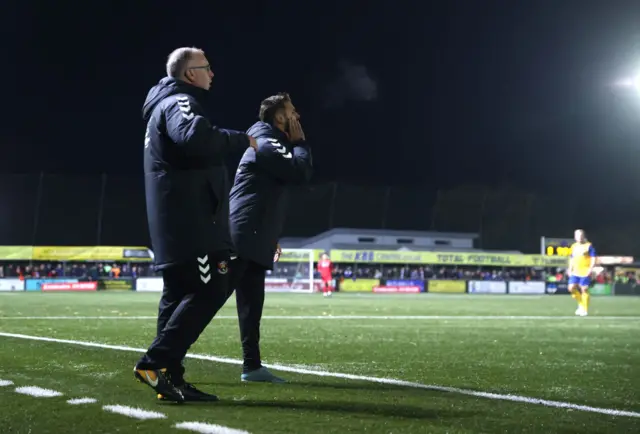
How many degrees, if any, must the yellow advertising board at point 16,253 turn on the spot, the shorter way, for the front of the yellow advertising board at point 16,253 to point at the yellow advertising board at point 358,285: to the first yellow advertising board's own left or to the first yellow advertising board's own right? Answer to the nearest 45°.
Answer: approximately 90° to the first yellow advertising board's own left

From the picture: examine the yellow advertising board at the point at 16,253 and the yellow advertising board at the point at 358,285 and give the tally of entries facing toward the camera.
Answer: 2

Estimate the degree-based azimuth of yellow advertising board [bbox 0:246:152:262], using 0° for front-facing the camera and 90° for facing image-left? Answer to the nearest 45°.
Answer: approximately 0°

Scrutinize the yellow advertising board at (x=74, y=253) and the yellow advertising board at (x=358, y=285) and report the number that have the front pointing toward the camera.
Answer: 2

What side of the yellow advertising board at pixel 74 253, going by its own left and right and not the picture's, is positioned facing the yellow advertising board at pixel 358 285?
left

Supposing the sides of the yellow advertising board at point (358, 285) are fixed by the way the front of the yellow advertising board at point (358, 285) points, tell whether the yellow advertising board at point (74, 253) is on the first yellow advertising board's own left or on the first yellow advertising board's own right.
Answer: on the first yellow advertising board's own right
